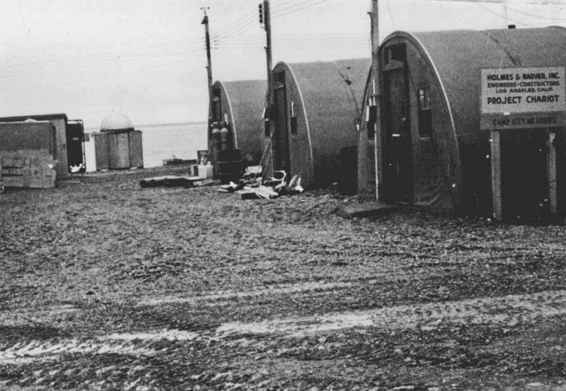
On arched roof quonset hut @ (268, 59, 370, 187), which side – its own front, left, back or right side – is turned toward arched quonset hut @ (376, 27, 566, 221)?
left

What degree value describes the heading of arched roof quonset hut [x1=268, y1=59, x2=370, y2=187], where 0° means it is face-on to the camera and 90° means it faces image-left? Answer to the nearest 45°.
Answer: approximately 90°

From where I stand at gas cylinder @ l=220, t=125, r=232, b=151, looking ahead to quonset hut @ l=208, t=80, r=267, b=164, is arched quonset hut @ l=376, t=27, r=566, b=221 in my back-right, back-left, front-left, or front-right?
back-right

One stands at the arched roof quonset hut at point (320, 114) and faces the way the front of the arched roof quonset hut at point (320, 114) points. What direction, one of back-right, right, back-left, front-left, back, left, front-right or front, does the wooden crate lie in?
front-right

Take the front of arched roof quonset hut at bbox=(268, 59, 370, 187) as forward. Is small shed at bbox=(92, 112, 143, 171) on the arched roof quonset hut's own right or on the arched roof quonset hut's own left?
on the arched roof quonset hut's own right

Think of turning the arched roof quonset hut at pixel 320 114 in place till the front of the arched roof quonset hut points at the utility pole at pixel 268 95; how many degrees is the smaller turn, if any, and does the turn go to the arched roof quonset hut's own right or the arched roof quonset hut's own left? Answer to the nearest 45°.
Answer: approximately 45° to the arched roof quonset hut's own right

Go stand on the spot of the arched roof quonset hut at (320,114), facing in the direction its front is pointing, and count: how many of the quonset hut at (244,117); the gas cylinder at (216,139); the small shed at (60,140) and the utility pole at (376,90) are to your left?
1

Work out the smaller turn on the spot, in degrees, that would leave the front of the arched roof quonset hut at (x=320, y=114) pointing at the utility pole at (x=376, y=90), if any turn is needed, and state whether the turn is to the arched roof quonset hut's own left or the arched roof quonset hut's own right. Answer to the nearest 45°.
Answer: approximately 90° to the arched roof quonset hut's own left

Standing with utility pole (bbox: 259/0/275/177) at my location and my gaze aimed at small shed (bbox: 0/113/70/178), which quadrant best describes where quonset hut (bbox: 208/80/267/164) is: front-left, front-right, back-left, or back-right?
front-right

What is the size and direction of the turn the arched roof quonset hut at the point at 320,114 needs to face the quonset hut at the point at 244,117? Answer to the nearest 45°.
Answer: approximately 90° to its right

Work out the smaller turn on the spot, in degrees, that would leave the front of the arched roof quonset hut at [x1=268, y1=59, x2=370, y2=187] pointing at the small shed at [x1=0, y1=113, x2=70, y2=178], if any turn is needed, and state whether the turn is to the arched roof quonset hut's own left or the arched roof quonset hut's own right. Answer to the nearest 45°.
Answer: approximately 45° to the arched roof quonset hut's own right

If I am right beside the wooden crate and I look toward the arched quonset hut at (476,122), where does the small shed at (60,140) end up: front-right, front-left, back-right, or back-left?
back-left

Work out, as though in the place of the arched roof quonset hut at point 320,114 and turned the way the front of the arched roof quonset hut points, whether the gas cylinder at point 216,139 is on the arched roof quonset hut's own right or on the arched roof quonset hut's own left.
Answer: on the arched roof quonset hut's own right

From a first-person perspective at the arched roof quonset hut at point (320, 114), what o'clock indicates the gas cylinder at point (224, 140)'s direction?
The gas cylinder is roughly at 2 o'clock from the arched roof quonset hut.

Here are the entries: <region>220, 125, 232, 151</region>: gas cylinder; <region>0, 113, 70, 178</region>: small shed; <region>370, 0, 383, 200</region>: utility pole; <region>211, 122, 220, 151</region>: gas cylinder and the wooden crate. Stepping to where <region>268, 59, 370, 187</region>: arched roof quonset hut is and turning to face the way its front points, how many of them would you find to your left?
1
